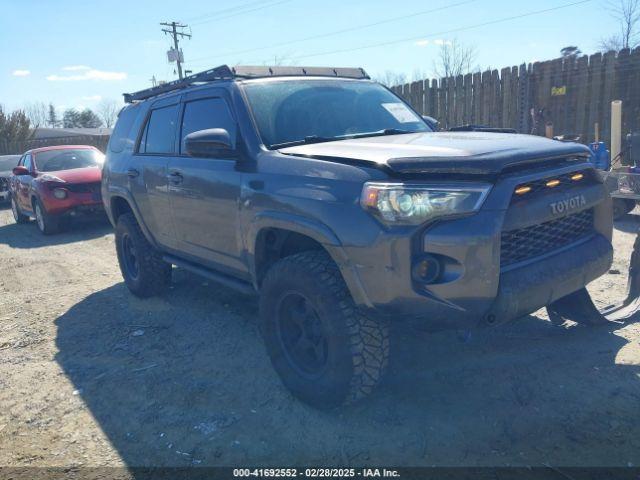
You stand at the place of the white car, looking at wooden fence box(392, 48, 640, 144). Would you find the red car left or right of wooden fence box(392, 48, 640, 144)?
right

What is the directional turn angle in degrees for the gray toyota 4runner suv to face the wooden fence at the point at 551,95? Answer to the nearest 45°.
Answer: approximately 90° to its left

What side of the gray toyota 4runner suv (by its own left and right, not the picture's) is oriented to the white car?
back

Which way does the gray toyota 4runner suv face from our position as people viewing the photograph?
facing the viewer and to the right of the viewer

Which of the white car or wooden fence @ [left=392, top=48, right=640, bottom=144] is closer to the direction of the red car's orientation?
the wooden fence

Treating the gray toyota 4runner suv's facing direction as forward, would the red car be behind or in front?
behind

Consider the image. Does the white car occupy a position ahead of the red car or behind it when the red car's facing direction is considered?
behind
